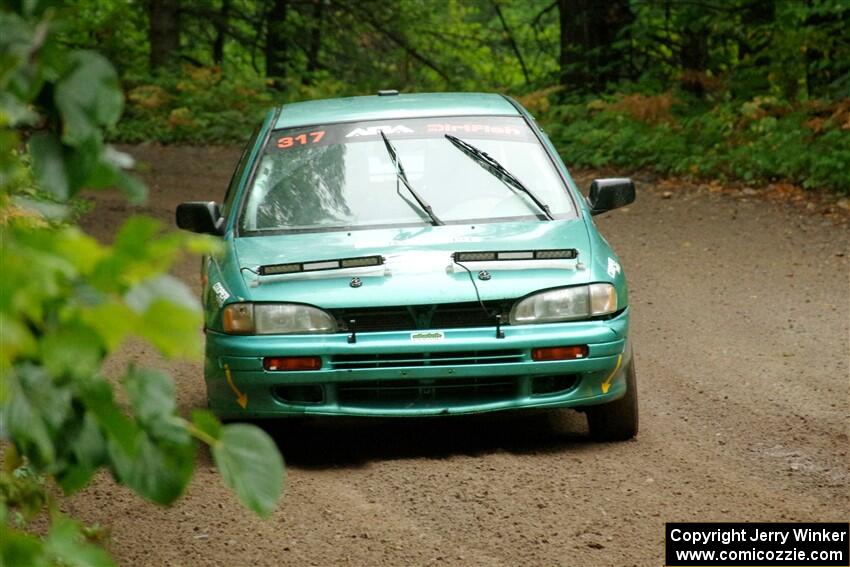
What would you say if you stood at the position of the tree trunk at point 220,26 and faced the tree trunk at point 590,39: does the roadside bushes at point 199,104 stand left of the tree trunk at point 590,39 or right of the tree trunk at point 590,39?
right

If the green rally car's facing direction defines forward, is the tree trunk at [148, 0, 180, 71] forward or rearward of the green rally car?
rearward

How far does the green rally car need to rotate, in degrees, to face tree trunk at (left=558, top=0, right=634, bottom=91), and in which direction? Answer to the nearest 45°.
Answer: approximately 180°

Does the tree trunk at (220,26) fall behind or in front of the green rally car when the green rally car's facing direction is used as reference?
behind

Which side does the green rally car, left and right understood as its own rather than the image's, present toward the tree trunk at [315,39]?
back

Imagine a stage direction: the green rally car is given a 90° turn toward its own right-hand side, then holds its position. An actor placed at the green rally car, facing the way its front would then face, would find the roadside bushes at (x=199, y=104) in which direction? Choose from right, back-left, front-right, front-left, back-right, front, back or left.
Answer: right

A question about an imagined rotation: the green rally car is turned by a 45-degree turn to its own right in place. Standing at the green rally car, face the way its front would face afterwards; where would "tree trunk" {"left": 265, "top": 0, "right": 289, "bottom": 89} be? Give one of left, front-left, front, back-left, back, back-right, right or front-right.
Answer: back-right

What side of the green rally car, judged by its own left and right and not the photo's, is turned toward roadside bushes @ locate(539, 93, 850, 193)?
back

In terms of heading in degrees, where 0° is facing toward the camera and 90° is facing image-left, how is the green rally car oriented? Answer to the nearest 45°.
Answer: approximately 0°
